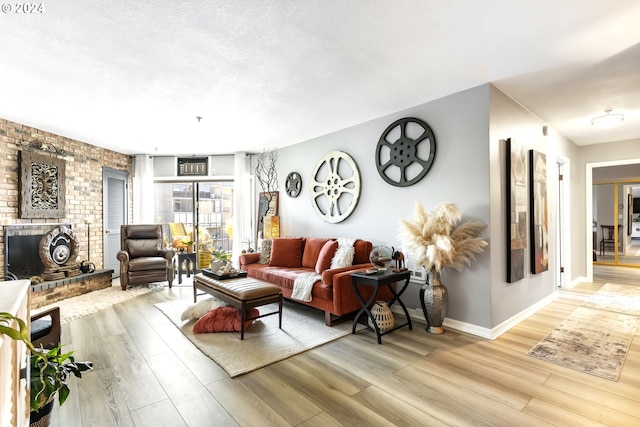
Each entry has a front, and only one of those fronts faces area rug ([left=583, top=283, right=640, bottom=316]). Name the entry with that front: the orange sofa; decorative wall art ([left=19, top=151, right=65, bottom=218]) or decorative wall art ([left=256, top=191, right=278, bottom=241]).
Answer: decorative wall art ([left=19, top=151, right=65, bottom=218])

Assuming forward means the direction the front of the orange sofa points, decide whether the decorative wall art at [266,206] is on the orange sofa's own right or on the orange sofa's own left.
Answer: on the orange sofa's own right

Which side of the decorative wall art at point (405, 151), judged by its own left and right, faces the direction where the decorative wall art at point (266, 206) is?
right

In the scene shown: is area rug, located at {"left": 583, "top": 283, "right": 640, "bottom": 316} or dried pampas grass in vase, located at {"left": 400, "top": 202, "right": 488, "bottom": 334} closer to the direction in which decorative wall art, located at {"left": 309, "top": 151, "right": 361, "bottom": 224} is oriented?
the dried pampas grass in vase

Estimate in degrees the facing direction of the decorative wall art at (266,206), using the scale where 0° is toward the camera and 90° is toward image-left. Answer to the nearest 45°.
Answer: approximately 45°

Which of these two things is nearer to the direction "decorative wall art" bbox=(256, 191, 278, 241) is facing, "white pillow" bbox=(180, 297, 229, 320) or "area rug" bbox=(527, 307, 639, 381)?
the white pillow

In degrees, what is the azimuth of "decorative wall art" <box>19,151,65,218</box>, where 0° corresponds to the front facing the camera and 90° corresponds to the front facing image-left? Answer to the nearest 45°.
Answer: approximately 315°

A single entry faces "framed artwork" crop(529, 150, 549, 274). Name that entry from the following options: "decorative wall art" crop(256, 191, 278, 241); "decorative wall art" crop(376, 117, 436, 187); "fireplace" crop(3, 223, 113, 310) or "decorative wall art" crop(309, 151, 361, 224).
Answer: the fireplace
